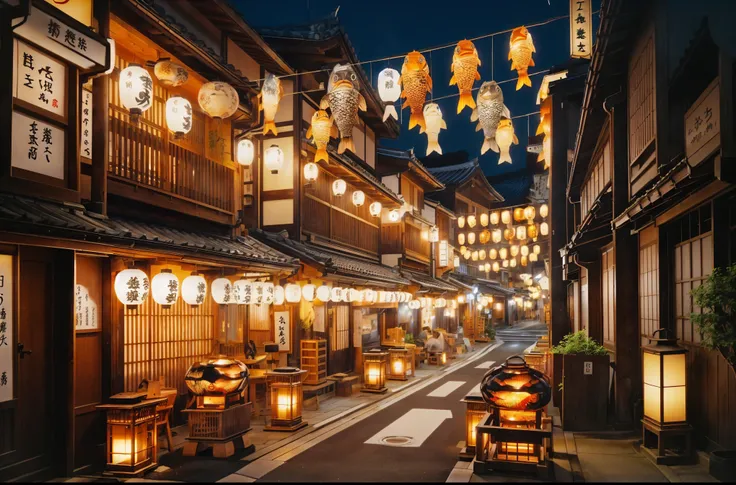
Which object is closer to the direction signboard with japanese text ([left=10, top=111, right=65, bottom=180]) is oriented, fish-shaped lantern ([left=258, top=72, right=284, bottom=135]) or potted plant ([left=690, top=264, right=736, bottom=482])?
the potted plant

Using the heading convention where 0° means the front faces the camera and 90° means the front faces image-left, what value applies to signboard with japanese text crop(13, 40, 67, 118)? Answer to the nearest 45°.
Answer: approximately 315°

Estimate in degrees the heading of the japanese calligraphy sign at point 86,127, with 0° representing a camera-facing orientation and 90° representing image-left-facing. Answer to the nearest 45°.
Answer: approximately 315°

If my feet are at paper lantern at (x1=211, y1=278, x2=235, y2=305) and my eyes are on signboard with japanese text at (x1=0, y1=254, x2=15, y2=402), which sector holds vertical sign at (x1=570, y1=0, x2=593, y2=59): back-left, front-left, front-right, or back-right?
back-left
